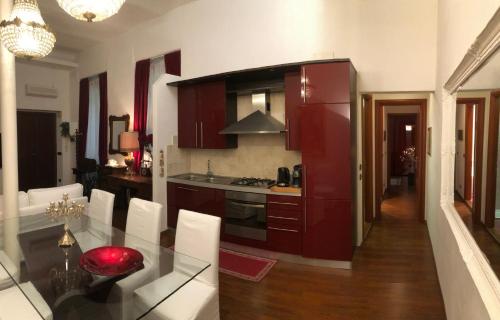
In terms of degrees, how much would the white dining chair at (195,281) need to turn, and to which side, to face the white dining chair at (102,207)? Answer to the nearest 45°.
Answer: approximately 90° to its right

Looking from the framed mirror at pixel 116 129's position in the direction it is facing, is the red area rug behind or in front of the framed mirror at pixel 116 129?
in front

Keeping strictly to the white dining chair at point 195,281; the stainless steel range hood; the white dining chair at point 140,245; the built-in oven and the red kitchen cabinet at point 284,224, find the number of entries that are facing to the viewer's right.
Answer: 0

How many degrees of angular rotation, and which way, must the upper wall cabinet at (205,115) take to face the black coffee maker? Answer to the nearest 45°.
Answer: approximately 90° to its left

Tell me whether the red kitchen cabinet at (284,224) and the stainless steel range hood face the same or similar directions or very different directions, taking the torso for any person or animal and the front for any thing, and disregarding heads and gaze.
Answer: same or similar directions

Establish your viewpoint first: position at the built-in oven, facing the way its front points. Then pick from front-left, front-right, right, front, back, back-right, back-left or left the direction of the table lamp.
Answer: right

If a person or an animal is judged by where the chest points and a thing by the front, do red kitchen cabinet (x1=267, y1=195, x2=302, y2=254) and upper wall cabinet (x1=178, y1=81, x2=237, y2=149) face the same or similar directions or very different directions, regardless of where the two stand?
same or similar directions

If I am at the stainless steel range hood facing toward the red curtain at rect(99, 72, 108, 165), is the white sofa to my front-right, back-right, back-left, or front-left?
front-left

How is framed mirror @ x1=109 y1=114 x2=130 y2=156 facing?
toward the camera

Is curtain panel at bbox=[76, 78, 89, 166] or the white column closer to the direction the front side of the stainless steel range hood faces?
the white column

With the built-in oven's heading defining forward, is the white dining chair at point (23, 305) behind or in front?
in front

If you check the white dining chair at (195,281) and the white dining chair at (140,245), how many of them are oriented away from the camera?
0

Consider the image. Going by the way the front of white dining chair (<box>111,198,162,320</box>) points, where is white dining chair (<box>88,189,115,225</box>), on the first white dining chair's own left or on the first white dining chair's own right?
on the first white dining chair's own right

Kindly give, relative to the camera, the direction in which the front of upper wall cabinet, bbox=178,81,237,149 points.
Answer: facing the viewer and to the left of the viewer
